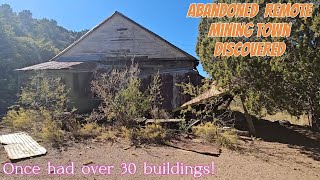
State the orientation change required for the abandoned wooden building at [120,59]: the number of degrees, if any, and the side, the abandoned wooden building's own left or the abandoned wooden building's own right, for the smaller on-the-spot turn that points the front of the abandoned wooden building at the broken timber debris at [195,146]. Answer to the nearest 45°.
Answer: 0° — it already faces it

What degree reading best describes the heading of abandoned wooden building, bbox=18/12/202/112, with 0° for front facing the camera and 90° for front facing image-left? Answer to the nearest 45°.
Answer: approximately 0°

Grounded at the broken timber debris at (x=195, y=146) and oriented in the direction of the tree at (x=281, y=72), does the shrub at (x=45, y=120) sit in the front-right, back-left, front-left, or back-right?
back-left

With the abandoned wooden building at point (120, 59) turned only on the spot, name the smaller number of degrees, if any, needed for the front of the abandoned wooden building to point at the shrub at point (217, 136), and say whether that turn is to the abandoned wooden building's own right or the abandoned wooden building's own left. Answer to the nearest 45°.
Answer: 0° — it already faces it

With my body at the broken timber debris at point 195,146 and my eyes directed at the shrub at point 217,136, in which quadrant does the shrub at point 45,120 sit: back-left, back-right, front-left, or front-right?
back-left
